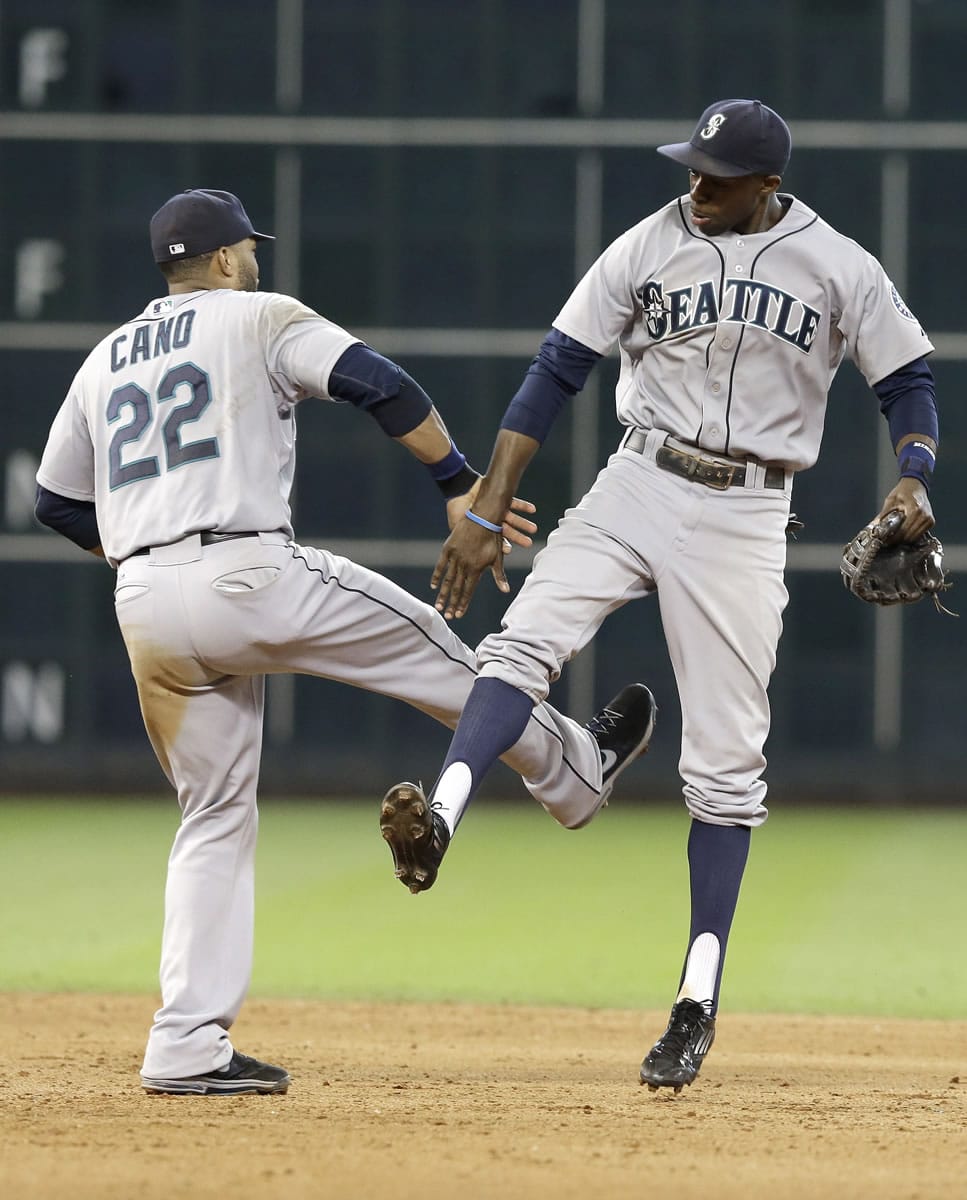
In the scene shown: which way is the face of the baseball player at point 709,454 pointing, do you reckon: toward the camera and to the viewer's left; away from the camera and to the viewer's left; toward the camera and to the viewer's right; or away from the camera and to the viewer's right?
toward the camera and to the viewer's left

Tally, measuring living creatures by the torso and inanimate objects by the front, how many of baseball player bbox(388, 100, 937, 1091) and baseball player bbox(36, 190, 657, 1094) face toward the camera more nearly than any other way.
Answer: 1

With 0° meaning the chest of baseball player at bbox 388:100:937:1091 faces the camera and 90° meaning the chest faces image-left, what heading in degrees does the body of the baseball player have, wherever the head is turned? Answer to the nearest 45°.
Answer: approximately 0°

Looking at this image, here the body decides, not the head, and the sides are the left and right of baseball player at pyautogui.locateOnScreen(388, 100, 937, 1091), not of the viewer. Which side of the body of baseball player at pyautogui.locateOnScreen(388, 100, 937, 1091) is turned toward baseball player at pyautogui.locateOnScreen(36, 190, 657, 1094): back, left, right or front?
right

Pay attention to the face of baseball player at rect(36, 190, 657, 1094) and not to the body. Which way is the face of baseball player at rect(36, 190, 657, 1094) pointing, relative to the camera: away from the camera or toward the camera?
away from the camera

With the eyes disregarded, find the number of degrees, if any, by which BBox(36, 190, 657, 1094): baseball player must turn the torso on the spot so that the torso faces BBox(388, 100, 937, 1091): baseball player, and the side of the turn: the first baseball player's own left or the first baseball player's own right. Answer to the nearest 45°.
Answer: approximately 45° to the first baseball player's own right

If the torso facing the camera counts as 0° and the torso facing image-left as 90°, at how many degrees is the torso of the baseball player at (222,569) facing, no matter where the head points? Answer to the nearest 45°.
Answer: approximately 225°
